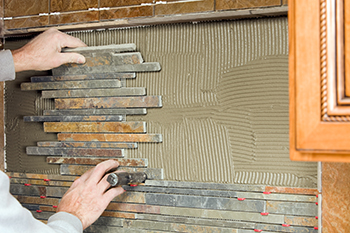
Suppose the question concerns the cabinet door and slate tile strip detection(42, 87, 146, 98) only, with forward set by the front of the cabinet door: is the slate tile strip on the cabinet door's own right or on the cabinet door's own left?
on the cabinet door's own right

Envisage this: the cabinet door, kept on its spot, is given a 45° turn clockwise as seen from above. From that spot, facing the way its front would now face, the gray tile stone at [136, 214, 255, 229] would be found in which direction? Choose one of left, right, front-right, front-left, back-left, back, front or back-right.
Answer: right

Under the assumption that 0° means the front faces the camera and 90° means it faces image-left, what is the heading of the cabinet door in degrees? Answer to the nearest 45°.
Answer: approximately 0°

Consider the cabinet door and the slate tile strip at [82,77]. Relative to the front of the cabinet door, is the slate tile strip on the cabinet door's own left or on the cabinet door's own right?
on the cabinet door's own right

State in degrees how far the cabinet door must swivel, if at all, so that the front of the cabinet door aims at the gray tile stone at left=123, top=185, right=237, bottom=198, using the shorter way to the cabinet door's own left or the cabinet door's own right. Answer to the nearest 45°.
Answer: approximately 135° to the cabinet door's own right

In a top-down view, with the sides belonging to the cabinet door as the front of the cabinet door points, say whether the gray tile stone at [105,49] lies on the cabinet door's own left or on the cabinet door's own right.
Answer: on the cabinet door's own right

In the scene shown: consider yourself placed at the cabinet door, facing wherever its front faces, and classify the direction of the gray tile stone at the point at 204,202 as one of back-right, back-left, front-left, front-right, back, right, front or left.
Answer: back-right
